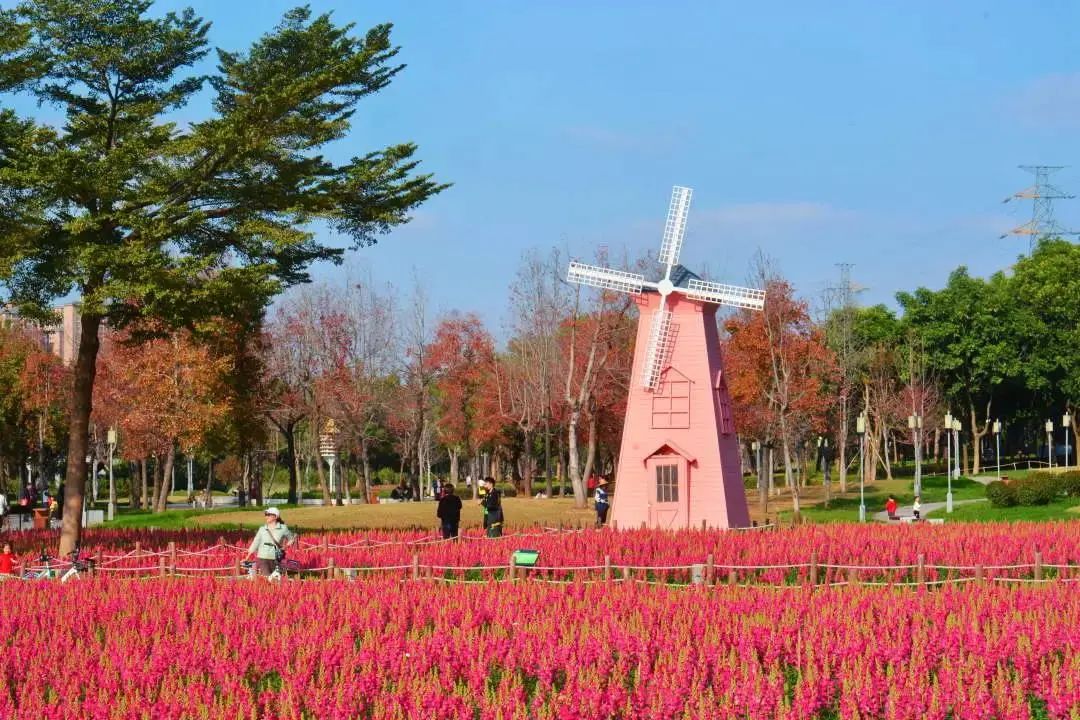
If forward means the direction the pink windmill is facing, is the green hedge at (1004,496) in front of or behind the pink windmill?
behind

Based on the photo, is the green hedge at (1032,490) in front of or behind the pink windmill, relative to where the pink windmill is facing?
behind

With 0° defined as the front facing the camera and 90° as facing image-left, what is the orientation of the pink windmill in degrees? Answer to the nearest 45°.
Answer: approximately 0°

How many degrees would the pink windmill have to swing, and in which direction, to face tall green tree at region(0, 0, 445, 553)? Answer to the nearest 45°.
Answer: approximately 45° to its right

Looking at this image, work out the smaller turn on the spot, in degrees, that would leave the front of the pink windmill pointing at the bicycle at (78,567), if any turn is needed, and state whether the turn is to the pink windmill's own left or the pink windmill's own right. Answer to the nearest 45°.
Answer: approximately 45° to the pink windmill's own right

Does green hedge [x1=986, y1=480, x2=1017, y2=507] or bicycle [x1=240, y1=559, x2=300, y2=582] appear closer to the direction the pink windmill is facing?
the bicycle

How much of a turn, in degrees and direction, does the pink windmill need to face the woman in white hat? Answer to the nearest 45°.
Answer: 0° — it already faces them
